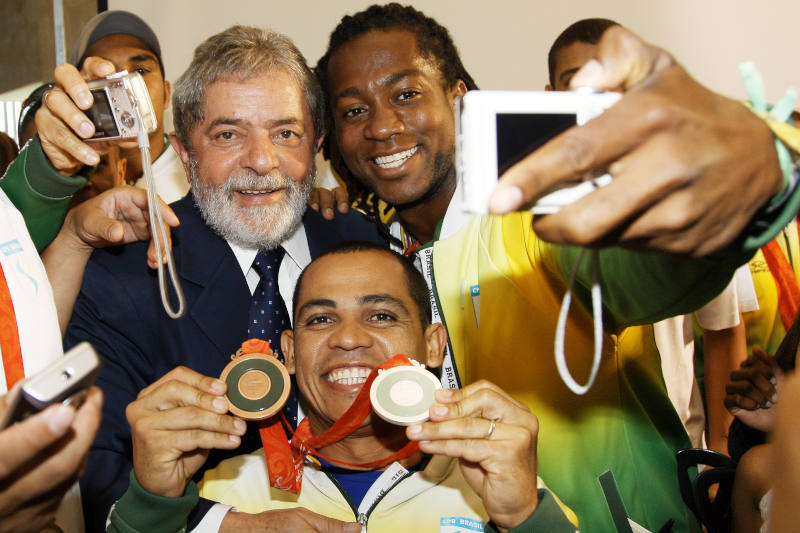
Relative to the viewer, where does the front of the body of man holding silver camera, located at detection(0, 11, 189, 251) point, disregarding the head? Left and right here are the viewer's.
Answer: facing the viewer

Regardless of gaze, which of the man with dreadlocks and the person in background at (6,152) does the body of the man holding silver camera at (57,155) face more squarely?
the man with dreadlocks

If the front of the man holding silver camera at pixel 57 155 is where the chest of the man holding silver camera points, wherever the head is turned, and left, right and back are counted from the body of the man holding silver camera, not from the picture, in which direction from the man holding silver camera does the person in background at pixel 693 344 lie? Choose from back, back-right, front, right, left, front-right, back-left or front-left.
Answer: left
